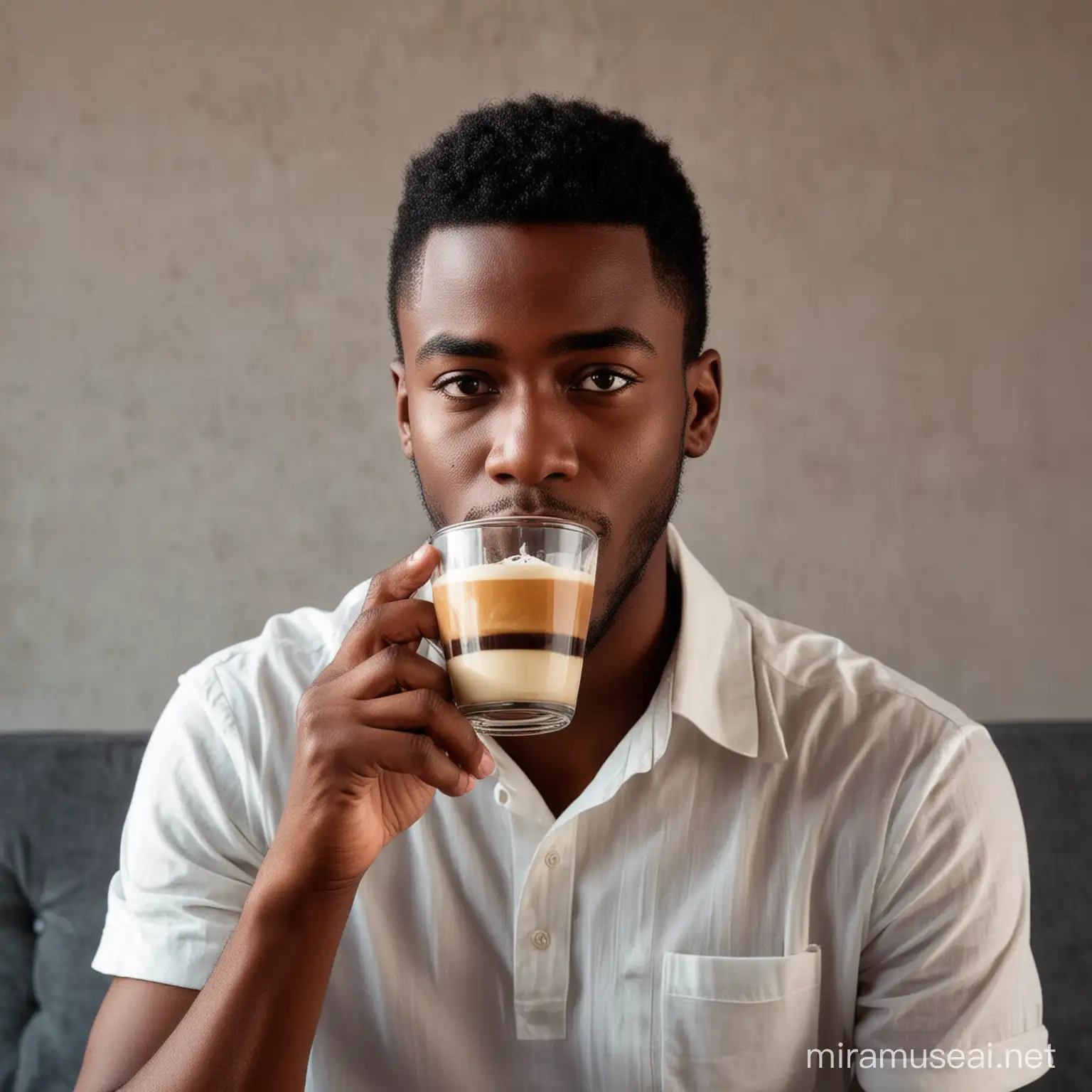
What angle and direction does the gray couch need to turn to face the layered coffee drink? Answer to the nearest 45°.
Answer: approximately 45° to its left

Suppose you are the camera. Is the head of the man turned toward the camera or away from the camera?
toward the camera

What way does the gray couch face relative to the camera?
toward the camera

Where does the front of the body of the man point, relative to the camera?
toward the camera
